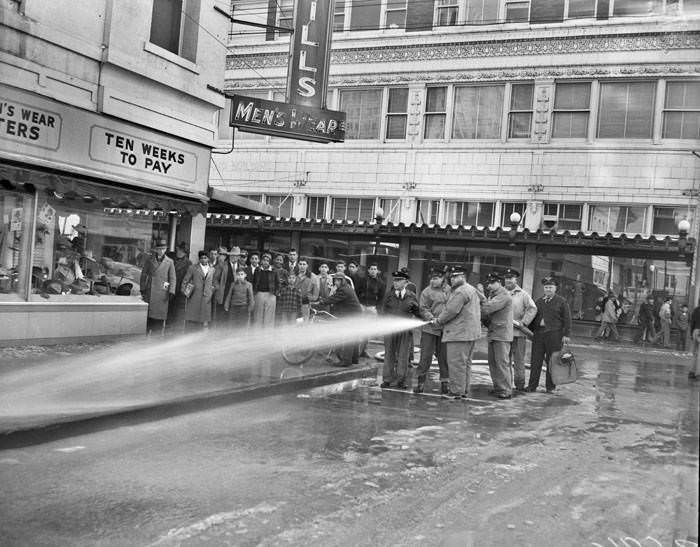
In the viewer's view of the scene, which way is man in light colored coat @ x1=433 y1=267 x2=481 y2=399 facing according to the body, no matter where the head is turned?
to the viewer's left

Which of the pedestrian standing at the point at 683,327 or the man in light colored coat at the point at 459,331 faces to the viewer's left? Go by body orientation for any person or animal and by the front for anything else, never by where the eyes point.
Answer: the man in light colored coat
